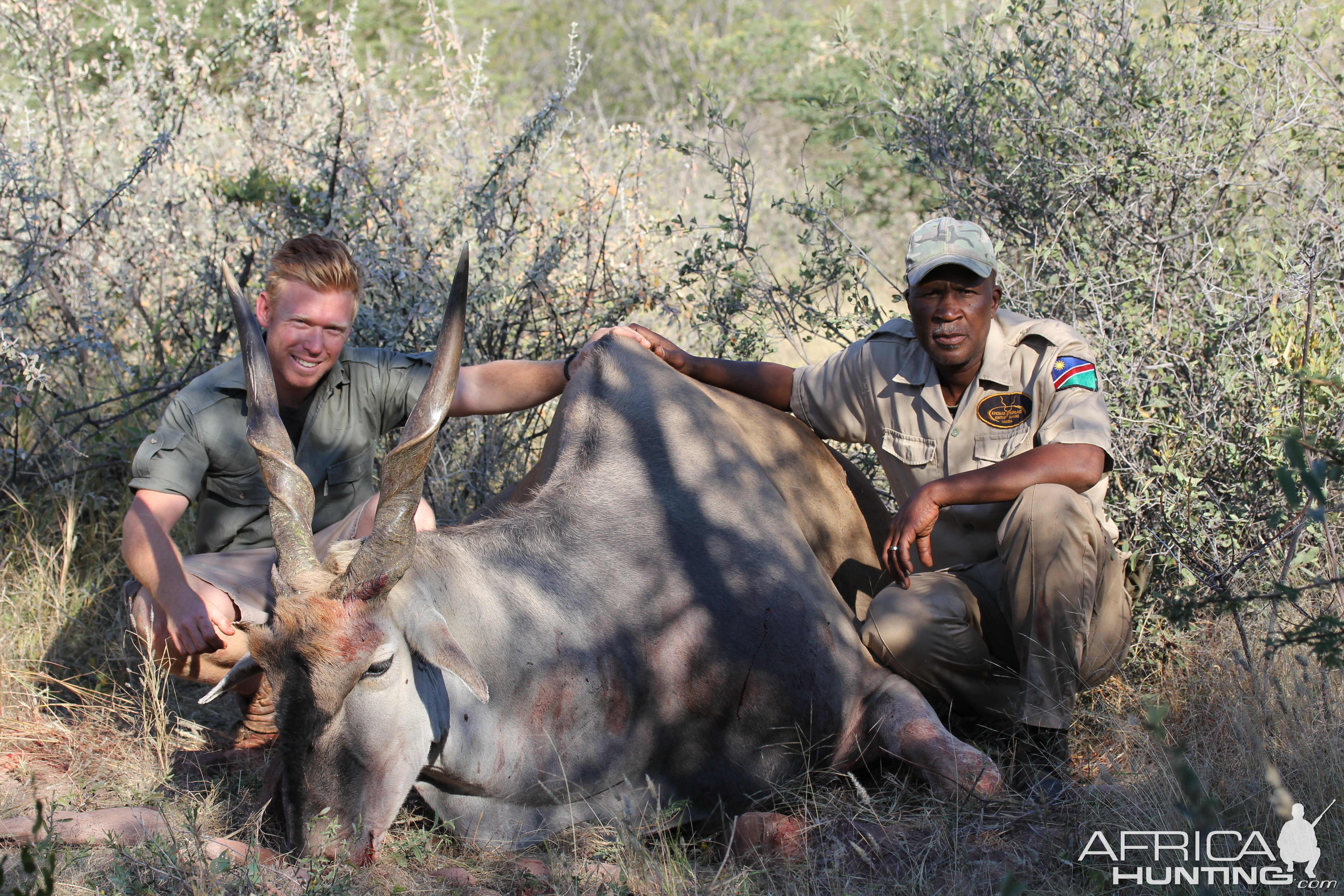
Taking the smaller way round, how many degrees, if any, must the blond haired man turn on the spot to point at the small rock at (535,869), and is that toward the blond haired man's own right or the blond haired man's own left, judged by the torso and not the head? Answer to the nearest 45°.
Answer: approximately 45° to the blond haired man's own left

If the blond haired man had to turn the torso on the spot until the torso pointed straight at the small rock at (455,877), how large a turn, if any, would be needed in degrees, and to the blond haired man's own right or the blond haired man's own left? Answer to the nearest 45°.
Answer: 0° — they already face it

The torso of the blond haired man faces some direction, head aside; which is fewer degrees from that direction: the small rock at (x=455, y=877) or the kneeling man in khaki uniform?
the small rock

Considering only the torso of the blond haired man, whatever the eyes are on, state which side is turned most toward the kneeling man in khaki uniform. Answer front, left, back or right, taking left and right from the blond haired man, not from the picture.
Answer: left

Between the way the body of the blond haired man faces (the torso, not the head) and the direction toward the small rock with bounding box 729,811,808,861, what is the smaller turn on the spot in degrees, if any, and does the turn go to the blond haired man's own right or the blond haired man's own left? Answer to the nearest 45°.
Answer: approximately 45° to the blond haired man's own left

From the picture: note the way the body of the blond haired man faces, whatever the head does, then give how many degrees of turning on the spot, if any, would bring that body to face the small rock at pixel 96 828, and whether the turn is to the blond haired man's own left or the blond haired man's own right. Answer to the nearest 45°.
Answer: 0° — they already face it

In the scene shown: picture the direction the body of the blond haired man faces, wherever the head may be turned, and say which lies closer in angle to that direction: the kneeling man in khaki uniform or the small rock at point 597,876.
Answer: the small rock

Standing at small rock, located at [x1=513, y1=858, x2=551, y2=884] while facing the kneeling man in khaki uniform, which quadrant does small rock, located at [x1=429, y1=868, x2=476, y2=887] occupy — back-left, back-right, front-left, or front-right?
back-left

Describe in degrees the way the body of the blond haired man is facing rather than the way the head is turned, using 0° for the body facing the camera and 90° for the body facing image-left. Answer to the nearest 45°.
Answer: approximately 0°
